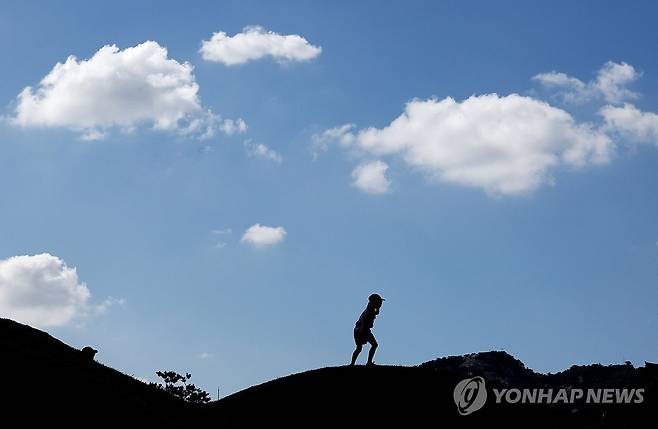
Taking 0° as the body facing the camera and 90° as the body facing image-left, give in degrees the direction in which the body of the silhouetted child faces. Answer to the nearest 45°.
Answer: approximately 270°

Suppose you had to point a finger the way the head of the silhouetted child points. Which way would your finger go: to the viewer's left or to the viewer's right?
to the viewer's right
